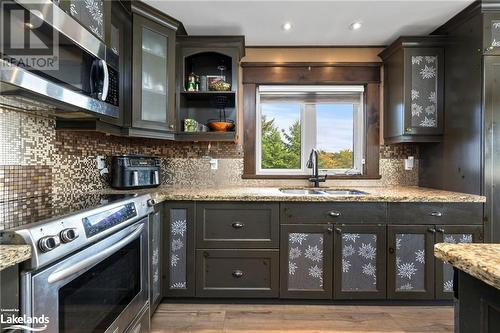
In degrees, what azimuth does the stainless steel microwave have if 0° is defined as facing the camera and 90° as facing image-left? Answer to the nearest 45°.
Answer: approximately 315°

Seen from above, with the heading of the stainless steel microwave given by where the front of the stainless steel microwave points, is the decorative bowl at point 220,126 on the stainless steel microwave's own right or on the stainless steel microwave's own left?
on the stainless steel microwave's own left

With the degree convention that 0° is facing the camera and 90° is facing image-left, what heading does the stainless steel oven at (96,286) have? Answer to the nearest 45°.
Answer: approximately 315°

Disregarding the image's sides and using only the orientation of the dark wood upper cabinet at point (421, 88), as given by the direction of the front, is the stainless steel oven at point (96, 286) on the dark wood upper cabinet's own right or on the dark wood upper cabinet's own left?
on the dark wood upper cabinet's own right

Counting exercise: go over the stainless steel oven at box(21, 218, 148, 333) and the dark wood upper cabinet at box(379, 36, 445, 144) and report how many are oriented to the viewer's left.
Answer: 0

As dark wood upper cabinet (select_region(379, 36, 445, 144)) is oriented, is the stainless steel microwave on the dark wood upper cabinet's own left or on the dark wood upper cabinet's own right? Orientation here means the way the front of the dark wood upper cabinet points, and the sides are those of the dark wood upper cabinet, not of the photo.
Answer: on the dark wood upper cabinet's own right

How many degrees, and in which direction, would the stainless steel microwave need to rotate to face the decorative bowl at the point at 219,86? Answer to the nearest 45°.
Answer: approximately 90° to its left

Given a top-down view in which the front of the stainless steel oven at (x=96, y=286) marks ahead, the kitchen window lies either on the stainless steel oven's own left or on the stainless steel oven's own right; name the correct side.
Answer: on the stainless steel oven's own left

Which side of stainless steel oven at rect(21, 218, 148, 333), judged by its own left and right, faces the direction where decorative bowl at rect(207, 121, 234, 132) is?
left

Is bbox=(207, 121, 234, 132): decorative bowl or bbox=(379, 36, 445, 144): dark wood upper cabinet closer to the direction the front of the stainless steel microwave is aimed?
the dark wood upper cabinet

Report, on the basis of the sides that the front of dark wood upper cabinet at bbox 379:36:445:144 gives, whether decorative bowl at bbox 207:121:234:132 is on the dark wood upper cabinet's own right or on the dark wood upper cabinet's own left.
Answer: on the dark wood upper cabinet's own right

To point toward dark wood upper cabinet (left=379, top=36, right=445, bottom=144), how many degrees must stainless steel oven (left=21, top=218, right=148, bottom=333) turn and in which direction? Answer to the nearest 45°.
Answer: approximately 45° to its left

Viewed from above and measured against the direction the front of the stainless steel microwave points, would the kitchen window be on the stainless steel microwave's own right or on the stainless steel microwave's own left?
on the stainless steel microwave's own left

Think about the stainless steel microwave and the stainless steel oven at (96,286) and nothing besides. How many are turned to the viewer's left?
0

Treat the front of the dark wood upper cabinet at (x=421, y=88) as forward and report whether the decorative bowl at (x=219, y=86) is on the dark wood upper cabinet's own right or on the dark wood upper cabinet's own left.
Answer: on the dark wood upper cabinet's own right
